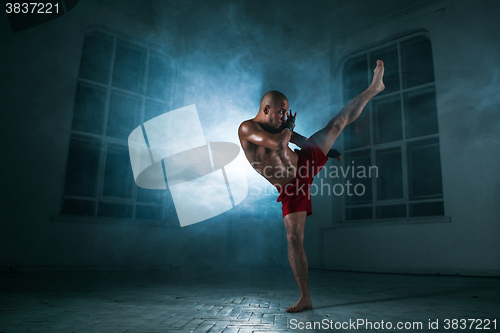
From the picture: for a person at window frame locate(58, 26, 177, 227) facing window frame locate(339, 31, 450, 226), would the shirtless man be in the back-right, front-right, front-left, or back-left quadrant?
front-right

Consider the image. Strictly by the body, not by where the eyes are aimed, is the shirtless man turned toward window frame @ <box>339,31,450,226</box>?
no

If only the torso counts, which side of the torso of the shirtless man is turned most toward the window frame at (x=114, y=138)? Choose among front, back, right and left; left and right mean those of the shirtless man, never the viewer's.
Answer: back

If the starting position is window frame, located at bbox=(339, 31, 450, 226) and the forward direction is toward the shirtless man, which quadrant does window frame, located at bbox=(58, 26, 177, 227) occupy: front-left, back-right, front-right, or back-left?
front-right

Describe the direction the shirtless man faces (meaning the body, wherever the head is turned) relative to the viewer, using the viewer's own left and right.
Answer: facing the viewer and to the right of the viewer
